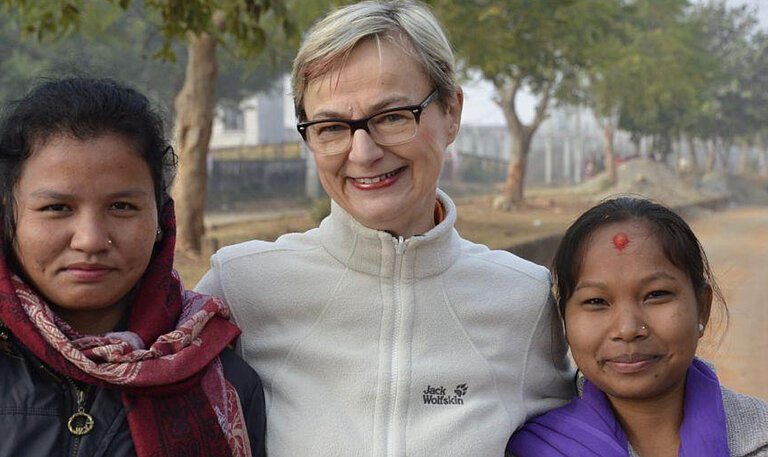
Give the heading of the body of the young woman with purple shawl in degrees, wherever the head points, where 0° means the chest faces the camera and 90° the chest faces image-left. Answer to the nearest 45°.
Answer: approximately 0°

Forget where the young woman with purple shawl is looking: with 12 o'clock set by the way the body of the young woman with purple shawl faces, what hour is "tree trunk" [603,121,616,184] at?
The tree trunk is roughly at 6 o'clock from the young woman with purple shawl.

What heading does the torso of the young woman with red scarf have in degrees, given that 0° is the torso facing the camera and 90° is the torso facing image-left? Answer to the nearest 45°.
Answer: approximately 0°

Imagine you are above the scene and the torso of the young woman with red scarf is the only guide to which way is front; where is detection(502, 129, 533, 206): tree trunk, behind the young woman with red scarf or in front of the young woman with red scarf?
behind

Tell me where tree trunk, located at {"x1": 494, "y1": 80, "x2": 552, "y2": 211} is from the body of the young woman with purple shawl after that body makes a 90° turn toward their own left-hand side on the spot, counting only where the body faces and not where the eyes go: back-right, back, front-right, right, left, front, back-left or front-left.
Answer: left

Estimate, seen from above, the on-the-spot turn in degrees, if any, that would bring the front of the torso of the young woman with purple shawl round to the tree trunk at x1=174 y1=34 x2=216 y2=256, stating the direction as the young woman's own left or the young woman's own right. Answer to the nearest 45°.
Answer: approximately 135° to the young woman's own right

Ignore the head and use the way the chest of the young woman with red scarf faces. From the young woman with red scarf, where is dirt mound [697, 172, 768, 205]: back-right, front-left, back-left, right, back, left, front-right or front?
back-left

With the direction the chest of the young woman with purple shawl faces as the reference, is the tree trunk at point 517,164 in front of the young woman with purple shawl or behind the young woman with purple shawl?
behind

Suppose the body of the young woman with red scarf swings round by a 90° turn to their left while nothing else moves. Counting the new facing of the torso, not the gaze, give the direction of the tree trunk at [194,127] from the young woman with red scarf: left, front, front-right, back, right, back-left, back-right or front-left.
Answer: left

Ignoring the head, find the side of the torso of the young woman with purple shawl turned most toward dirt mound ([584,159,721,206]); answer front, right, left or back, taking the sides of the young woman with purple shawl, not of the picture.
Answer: back
